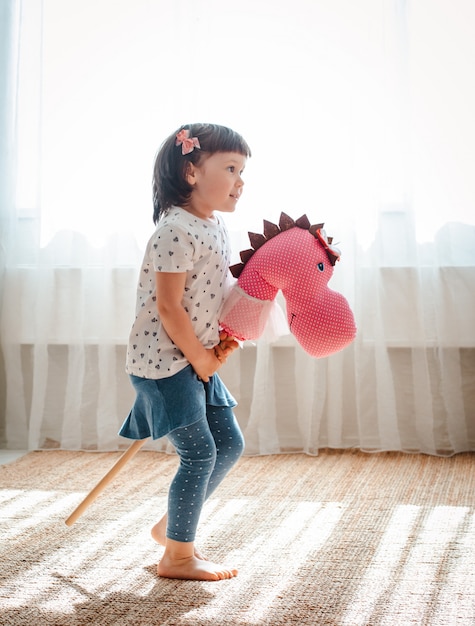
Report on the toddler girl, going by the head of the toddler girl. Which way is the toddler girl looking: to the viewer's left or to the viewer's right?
to the viewer's right

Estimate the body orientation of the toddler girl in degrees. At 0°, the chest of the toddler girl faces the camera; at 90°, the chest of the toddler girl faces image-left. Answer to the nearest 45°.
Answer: approximately 270°
